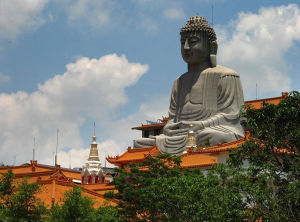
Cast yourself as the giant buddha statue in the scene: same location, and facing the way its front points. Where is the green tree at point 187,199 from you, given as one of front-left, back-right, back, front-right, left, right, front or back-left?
front-left

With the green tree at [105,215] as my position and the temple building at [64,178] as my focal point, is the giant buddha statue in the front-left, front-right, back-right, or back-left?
front-right

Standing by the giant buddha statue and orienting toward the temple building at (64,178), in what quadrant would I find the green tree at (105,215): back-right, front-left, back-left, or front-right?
front-left

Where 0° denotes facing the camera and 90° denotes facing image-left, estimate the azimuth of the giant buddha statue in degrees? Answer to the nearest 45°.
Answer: approximately 45°

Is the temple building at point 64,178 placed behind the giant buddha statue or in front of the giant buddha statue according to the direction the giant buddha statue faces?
in front

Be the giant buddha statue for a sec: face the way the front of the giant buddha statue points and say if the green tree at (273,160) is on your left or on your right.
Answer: on your left
